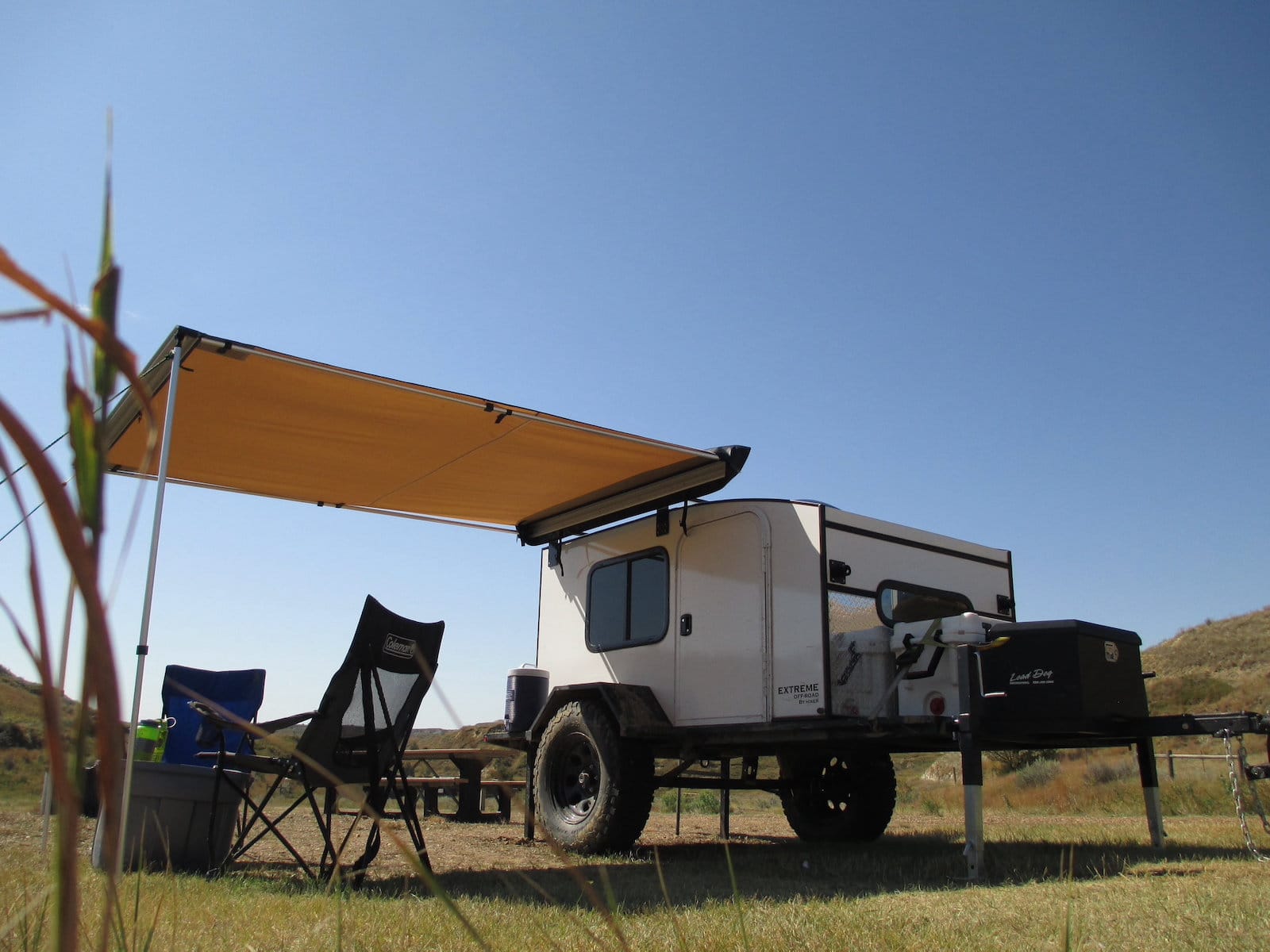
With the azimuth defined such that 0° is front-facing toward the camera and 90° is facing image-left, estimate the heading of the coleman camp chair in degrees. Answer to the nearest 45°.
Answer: approximately 135°

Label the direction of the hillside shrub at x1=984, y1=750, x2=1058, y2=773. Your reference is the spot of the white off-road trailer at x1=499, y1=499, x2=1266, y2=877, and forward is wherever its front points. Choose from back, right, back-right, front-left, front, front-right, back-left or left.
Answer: back-left

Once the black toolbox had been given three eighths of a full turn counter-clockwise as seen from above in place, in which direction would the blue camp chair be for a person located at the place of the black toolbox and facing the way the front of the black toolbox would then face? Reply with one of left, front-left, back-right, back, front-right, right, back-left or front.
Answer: left

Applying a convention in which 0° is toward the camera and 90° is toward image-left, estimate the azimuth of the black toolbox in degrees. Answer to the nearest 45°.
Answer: approximately 315°

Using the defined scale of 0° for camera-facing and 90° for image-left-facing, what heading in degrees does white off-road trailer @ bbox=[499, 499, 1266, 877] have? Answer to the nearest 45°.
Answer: approximately 315°

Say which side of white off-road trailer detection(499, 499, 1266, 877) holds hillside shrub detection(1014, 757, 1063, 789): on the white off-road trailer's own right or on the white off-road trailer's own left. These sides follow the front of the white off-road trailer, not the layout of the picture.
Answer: on the white off-road trailer's own left

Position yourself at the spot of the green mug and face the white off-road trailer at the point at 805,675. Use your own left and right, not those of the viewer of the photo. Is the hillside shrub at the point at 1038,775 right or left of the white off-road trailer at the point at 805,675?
left

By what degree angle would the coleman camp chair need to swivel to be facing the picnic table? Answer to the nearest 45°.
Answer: approximately 45° to its right

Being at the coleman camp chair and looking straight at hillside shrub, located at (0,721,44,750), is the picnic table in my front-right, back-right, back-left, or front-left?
front-right

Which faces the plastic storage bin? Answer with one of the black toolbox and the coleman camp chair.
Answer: the coleman camp chair

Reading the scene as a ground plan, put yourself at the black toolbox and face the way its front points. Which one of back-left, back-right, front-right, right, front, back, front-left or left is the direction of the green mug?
back-right

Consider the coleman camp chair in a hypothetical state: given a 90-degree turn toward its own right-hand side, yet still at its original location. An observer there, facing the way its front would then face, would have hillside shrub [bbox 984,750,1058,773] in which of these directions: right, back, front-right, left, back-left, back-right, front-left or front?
front

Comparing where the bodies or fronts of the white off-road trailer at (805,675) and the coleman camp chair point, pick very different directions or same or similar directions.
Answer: very different directions

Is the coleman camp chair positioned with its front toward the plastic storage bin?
yes

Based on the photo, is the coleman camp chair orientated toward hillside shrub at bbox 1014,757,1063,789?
no

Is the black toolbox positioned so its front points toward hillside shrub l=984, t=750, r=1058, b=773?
no

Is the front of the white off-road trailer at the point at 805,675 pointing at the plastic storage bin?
no
